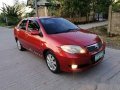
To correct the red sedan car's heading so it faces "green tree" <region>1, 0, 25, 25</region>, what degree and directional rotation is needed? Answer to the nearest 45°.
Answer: approximately 135° to its left

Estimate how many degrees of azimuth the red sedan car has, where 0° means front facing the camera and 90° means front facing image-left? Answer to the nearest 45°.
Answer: approximately 315°
